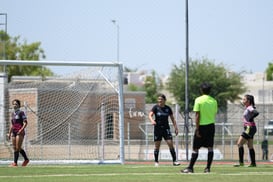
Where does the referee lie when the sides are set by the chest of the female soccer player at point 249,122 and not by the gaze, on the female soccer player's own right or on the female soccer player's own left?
on the female soccer player's own left

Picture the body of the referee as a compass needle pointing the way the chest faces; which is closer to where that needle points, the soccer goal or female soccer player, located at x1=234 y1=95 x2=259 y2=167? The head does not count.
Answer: the soccer goal

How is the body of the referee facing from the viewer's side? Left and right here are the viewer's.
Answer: facing away from the viewer and to the left of the viewer

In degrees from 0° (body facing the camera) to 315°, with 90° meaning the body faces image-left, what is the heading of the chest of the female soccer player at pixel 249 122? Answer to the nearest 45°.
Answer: approximately 90°
